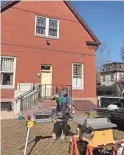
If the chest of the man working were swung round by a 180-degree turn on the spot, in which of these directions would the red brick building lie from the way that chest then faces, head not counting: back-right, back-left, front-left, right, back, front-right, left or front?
front-left

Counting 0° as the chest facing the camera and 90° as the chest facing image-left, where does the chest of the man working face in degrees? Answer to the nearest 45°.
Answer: approximately 45°

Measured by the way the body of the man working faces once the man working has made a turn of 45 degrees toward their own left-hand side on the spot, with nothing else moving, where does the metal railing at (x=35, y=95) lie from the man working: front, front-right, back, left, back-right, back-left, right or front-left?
back

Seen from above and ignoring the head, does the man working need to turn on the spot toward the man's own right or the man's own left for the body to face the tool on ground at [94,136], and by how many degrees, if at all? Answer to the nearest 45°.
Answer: approximately 45° to the man's own left
